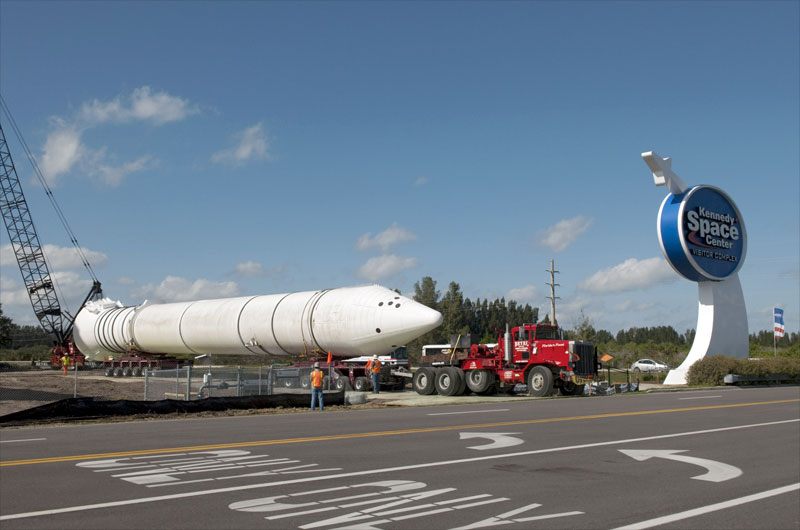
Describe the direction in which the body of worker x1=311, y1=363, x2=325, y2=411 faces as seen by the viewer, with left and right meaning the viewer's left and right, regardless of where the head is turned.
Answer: facing away from the viewer

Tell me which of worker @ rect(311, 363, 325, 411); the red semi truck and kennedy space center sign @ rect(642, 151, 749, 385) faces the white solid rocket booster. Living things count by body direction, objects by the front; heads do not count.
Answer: the worker

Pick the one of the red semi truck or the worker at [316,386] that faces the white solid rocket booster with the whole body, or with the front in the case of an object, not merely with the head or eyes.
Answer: the worker

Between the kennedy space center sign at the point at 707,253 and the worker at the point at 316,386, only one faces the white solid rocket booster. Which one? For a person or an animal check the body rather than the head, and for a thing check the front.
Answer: the worker

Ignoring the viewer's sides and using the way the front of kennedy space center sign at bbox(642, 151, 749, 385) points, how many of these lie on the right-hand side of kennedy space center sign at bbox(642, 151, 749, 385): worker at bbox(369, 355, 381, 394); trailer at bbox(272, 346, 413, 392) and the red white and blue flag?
2

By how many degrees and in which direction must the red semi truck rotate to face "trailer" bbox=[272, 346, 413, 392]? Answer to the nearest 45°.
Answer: approximately 180°

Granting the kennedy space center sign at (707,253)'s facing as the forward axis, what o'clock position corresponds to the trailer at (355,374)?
The trailer is roughly at 3 o'clock from the kennedy space center sign.

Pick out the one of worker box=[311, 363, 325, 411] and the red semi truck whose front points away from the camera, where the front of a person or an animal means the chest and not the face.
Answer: the worker

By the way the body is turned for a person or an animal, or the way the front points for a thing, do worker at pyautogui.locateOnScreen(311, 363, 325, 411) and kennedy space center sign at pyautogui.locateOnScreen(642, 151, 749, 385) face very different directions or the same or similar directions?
very different directions

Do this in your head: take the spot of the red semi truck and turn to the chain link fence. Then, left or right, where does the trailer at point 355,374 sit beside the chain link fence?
right

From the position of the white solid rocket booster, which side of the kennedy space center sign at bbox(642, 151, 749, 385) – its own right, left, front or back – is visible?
right

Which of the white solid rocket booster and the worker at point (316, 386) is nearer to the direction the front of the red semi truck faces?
the worker
